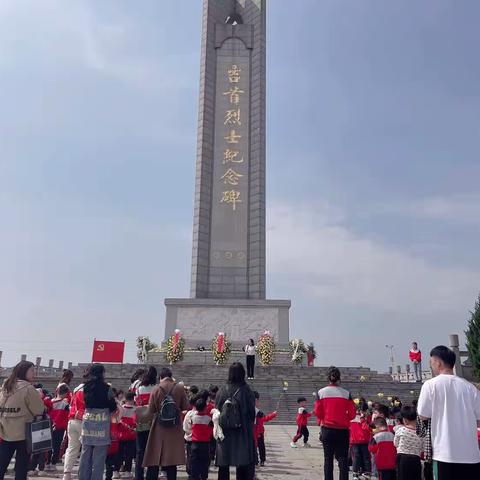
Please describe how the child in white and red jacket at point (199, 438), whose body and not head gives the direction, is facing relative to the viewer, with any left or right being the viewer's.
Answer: facing away from the viewer

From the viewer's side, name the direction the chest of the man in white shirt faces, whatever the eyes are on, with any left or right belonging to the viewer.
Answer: facing away from the viewer and to the left of the viewer

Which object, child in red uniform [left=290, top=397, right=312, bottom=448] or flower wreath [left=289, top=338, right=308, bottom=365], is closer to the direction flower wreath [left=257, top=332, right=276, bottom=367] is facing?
the child in red uniform

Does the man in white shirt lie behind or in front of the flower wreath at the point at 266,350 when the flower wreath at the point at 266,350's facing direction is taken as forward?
in front

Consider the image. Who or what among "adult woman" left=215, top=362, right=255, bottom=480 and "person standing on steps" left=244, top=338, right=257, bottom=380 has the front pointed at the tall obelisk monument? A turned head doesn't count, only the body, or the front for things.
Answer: the adult woman

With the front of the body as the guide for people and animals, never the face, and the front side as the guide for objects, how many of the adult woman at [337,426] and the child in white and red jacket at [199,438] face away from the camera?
2

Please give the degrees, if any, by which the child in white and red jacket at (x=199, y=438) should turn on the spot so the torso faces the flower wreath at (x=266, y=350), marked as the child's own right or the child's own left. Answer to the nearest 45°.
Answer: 0° — they already face it

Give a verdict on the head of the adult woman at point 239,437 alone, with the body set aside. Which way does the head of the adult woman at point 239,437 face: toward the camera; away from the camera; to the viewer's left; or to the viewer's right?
away from the camera

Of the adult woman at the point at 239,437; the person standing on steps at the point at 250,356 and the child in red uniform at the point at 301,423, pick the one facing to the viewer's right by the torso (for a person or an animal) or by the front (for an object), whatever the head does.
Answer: the child in red uniform

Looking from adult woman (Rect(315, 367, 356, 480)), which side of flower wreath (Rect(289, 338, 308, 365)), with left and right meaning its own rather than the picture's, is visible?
front

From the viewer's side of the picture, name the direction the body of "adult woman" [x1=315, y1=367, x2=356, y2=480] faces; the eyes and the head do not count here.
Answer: away from the camera

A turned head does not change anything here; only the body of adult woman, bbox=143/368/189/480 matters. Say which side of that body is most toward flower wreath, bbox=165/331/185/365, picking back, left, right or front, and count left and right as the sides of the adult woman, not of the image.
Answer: front

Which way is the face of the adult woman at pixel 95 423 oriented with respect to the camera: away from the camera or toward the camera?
away from the camera

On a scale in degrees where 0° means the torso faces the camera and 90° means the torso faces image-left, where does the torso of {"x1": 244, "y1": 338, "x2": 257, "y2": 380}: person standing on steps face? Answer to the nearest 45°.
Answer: approximately 0°

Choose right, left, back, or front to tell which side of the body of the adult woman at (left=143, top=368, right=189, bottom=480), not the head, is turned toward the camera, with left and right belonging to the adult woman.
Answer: back
